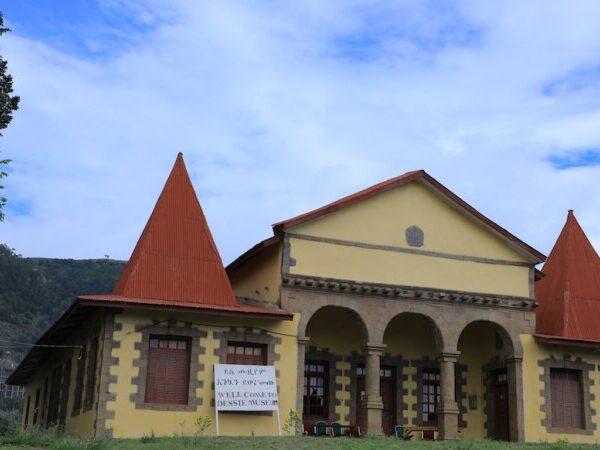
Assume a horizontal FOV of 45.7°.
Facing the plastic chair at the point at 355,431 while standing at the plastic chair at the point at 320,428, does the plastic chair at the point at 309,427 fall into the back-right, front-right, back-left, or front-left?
back-left

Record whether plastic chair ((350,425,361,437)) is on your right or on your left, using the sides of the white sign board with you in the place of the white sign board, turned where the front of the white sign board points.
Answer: on your left

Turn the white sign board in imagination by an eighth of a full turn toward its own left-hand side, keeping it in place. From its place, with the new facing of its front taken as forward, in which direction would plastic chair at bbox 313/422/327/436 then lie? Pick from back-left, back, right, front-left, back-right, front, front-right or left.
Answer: left

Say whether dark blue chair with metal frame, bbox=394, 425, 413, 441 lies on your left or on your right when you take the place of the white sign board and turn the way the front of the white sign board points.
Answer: on your left

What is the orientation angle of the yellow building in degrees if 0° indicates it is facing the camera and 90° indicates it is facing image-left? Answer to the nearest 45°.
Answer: approximately 315°

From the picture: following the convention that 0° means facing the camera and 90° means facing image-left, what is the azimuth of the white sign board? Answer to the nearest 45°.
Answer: approximately 0°
